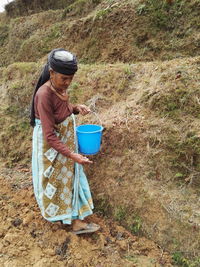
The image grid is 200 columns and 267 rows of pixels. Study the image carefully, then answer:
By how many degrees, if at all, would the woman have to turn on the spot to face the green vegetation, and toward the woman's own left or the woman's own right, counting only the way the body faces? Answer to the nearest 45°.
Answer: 0° — they already face it

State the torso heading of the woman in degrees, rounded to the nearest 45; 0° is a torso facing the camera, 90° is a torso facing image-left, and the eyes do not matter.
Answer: approximately 315°
